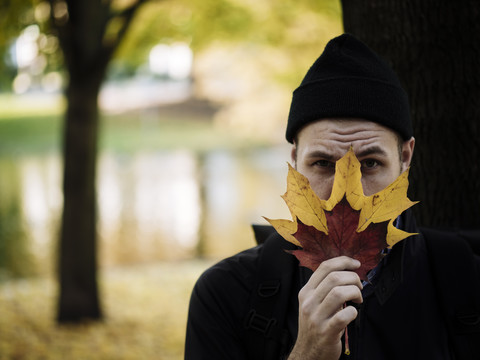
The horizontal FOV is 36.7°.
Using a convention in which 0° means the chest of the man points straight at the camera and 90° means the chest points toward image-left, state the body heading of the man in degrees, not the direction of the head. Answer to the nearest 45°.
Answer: approximately 0°

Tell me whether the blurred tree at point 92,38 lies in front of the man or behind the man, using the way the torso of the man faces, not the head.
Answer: behind

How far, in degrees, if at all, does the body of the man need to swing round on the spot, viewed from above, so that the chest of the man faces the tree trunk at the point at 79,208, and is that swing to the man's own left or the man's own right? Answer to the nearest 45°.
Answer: approximately 135° to the man's own right
